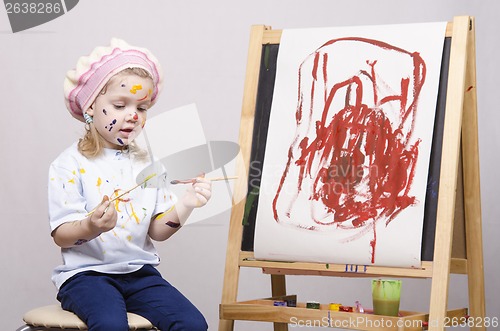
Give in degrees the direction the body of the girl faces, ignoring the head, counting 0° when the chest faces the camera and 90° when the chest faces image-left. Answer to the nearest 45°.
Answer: approximately 315°

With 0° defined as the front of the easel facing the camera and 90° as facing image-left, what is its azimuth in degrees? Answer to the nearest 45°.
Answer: approximately 45°
